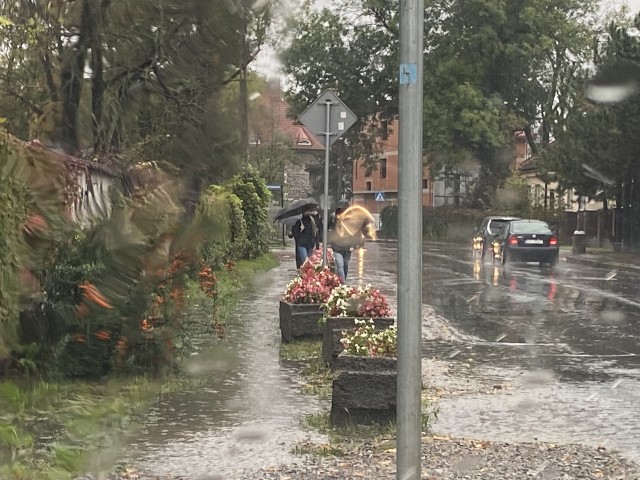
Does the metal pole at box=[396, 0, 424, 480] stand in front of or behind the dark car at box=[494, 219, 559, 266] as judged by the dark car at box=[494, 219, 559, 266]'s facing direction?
behind

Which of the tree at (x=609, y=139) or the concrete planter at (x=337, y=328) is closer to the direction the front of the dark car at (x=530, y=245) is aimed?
the tree

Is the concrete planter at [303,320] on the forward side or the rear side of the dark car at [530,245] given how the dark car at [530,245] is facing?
on the rear side

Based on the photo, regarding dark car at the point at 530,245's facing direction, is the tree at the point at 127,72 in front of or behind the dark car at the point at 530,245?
behind

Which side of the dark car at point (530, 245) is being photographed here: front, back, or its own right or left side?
back

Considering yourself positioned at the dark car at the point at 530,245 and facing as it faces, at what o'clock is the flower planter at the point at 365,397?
The flower planter is roughly at 6 o'clock from the dark car.

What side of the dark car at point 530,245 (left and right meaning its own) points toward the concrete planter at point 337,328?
back
